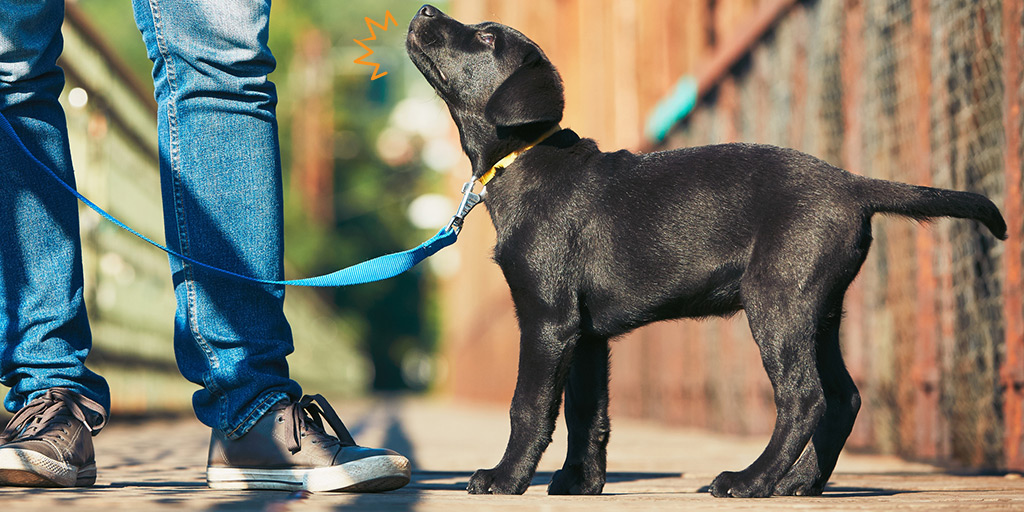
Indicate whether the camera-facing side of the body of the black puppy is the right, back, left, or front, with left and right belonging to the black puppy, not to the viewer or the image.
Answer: left
